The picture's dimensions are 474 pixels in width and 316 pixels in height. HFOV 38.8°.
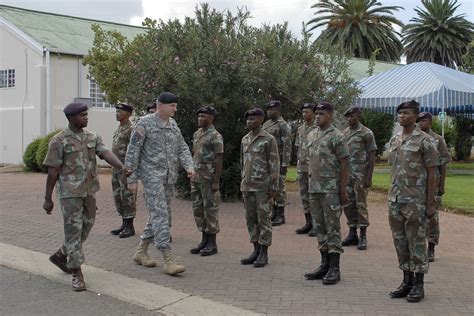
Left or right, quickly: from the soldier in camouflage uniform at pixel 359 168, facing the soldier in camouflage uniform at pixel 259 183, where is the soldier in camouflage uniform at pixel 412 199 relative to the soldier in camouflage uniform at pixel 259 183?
left

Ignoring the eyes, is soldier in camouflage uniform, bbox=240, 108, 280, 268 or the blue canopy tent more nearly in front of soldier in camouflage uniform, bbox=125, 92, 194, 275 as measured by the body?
the soldier in camouflage uniform

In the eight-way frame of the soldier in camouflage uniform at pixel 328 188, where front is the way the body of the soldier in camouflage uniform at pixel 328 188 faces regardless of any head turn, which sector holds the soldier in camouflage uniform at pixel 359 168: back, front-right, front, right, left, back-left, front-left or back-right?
back-right
